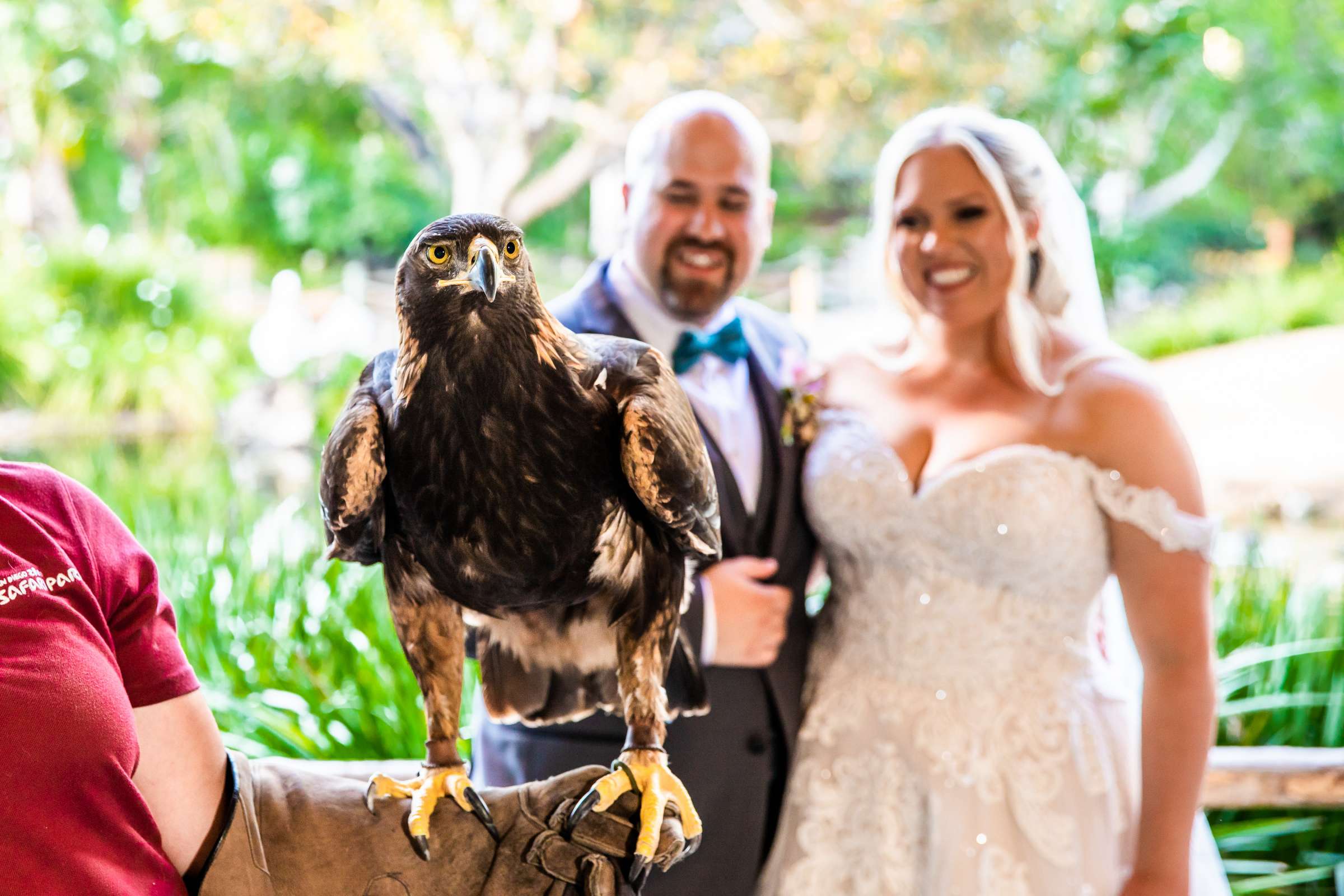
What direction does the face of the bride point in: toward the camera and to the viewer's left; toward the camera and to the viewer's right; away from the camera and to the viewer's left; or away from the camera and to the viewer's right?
toward the camera and to the viewer's left

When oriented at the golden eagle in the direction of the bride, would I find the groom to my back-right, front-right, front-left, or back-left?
front-left

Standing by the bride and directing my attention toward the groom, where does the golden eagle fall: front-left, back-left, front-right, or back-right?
front-left

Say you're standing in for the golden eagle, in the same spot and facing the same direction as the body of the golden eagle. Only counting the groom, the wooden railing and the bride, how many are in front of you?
0

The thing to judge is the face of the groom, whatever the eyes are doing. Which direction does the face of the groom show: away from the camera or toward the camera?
toward the camera

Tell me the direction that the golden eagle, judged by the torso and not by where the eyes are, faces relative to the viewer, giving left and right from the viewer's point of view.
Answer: facing the viewer

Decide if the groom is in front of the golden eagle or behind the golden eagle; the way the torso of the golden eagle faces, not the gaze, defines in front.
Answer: behind

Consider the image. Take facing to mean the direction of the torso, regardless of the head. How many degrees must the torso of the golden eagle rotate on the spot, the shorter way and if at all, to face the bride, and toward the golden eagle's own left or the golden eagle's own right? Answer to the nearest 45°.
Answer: approximately 135° to the golden eagle's own left

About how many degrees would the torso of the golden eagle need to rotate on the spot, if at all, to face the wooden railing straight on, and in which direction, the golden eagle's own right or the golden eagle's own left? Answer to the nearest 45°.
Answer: approximately 135° to the golden eagle's own left
